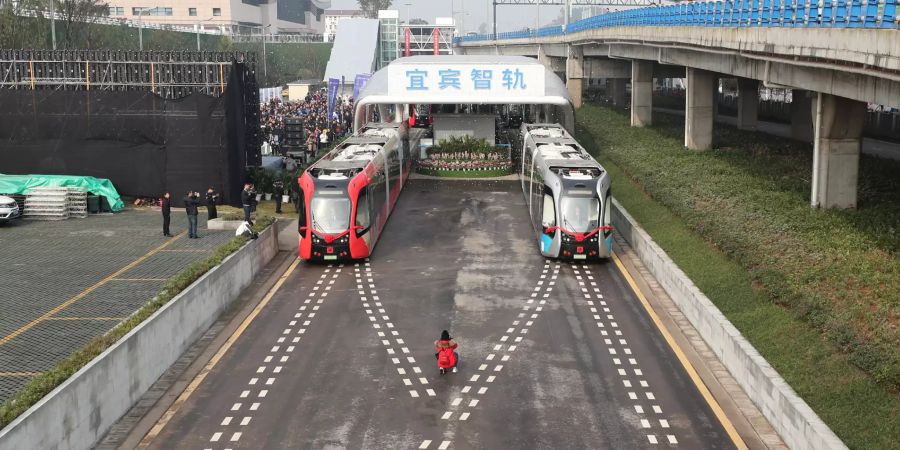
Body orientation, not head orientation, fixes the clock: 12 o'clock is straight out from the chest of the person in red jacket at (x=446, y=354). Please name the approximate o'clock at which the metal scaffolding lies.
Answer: The metal scaffolding is roughly at 11 o'clock from the person in red jacket.

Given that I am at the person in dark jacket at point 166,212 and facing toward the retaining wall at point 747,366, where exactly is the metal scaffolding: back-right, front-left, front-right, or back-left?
back-left

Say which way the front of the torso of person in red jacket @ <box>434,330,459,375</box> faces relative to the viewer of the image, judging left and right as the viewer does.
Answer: facing away from the viewer

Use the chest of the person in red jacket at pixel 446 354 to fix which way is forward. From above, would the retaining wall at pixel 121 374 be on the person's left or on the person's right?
on the person's left

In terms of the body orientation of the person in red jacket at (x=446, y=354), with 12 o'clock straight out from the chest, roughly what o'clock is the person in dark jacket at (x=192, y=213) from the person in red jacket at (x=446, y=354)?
the person in dark jacket at (x=192, y=213) is roughly at 11 o'clock from the person in red jacket at (x=446, y=354).

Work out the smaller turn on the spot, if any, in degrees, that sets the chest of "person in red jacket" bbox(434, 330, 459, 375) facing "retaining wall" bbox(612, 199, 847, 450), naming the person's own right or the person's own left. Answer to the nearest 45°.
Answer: approximately 90° to the person's own right

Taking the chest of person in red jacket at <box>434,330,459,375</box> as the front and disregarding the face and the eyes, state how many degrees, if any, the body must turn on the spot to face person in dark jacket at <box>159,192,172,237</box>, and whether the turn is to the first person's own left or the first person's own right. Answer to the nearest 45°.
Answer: approximately 45° to the first person's own left
